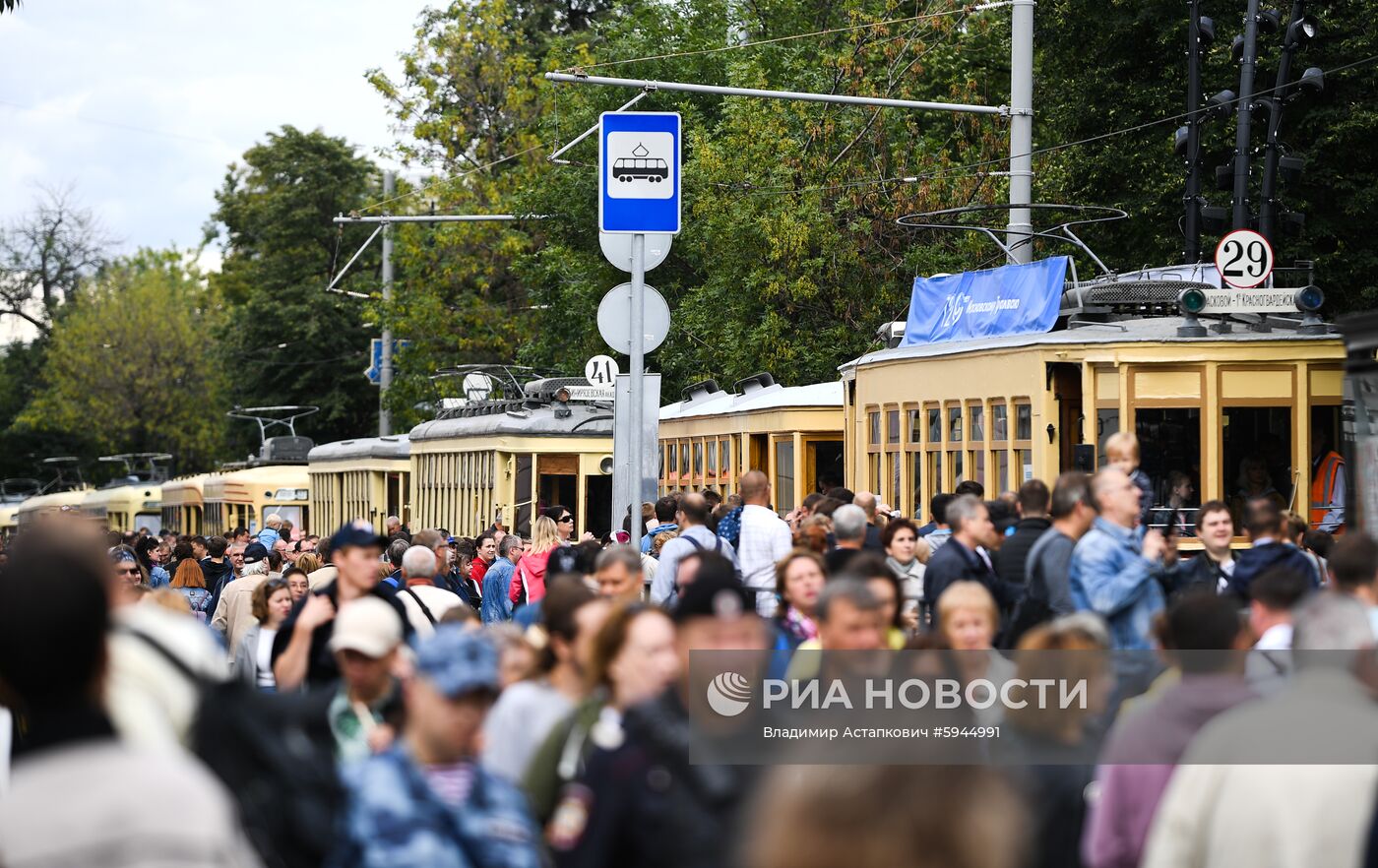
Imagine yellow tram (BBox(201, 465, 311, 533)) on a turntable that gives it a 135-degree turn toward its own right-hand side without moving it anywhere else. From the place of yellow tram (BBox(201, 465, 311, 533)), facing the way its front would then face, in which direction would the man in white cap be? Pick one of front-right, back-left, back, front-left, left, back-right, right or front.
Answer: left

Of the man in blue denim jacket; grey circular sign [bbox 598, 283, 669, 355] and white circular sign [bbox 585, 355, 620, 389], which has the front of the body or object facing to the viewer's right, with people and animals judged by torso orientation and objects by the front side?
the man in blue denim jacket

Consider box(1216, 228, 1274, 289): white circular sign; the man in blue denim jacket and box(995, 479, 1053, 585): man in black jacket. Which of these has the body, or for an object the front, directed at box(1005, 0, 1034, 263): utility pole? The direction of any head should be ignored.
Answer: the man in black jacket

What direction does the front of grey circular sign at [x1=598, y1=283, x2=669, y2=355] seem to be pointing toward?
away from the camera

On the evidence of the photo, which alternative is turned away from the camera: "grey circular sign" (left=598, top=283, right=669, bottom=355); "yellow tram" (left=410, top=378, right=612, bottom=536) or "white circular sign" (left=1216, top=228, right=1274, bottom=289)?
"grey circular sign" (left=598, top=283, right=669, bottom=355)

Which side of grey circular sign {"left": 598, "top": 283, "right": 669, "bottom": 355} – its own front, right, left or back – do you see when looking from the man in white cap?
back

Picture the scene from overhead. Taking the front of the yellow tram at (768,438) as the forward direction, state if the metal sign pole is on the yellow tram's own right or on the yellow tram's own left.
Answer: on the yellow tram's own right

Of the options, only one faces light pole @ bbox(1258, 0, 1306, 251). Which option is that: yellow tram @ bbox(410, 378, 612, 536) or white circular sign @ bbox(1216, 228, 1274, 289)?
the yellow tram

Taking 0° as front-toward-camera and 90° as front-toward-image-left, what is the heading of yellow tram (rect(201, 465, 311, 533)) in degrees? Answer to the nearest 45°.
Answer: approximately 315°

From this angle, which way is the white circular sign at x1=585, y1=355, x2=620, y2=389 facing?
toward the camera

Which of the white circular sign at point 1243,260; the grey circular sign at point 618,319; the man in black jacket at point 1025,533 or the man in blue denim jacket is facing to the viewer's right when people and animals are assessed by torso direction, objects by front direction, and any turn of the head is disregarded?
the man in blue denim jacket

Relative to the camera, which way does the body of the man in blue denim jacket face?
to the viewer's right

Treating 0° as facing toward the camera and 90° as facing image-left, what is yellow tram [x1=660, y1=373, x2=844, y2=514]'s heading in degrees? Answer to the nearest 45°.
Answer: approximately 315°

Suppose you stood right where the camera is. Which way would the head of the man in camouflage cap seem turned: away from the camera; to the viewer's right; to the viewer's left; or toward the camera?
toward the camera

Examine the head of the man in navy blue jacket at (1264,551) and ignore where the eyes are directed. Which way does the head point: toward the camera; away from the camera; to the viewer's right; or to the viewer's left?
away from the camera

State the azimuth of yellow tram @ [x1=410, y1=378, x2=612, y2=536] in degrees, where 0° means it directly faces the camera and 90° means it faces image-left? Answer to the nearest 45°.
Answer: approximately 315°

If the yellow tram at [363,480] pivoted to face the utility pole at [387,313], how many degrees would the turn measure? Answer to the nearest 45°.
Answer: approximately 135° to its left

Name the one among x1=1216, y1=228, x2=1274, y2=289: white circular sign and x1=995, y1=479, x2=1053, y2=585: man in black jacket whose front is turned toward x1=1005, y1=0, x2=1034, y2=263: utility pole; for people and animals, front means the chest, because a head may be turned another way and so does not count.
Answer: the man in black jacket
